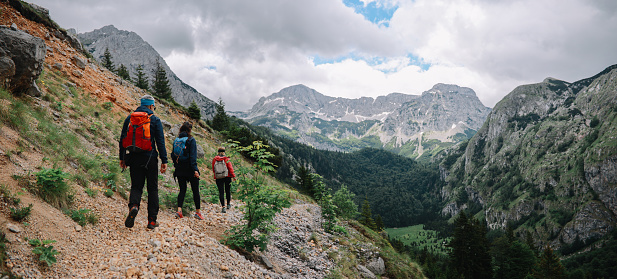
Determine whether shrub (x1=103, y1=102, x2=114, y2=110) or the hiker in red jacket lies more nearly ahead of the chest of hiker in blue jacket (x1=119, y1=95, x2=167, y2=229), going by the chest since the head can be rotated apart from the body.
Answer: the hiker in red jacket

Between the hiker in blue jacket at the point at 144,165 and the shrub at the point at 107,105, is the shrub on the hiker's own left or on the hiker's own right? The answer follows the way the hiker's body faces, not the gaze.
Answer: on the hiker's own left

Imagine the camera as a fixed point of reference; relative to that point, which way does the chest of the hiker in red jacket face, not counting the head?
away from the camera

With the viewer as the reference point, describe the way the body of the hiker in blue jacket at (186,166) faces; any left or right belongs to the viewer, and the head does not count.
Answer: facing away from the viewer and to the right of the viewer

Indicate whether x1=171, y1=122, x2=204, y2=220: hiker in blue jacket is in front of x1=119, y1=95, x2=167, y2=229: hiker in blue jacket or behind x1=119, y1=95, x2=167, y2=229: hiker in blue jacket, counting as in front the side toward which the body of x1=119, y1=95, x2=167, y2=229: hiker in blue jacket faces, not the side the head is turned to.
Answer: in front

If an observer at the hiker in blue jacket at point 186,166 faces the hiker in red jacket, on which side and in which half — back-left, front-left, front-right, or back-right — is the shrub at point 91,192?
back-left

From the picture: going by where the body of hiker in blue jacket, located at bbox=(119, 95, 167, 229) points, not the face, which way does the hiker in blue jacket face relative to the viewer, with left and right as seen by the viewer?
facing away from the viewer and to the right of the viewer

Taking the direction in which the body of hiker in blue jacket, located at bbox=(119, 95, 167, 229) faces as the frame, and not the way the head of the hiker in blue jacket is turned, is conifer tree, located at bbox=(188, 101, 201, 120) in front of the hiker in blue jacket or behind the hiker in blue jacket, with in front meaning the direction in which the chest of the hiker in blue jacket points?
in front
